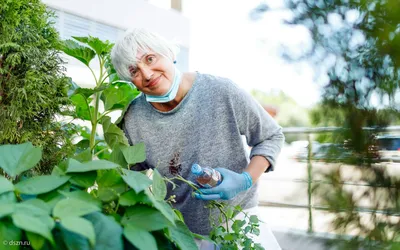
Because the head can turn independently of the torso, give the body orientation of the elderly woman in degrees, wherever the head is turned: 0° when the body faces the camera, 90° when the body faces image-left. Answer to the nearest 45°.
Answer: approximately 45°

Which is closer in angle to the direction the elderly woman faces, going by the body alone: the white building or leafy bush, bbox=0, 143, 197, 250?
the leafy bush

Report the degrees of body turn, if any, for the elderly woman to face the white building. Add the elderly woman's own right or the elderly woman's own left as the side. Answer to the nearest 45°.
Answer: approximately 135° to the elderly woman's own right

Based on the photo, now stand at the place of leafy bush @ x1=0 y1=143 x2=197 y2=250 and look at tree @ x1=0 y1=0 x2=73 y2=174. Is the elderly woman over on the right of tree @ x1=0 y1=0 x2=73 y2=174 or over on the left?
right

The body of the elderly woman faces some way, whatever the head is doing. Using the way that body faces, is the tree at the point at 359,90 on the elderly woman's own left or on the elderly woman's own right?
on the elderly woman's own left
